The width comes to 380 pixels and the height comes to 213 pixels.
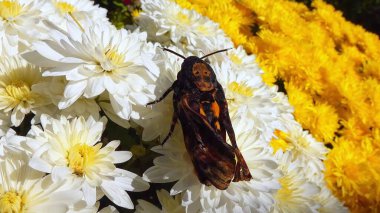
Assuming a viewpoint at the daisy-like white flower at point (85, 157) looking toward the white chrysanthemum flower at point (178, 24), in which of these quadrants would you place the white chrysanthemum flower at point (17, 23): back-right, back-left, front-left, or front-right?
front-left

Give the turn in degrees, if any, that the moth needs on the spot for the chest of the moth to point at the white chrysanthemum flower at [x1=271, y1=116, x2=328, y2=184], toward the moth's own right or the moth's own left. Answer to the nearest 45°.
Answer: approximately 45° to the moth's own right

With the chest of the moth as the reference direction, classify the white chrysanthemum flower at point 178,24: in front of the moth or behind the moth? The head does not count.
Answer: in front

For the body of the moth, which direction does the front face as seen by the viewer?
away from the camera
